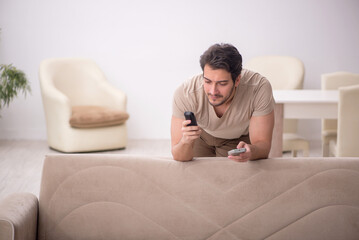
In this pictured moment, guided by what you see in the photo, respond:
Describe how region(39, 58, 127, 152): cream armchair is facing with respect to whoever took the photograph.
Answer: facing the viewer and to the right of the viewer

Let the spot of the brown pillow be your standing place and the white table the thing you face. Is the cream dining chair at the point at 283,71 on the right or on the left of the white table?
left

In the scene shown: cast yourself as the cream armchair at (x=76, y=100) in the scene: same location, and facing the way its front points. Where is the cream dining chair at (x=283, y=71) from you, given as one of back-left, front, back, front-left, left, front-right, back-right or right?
front-left

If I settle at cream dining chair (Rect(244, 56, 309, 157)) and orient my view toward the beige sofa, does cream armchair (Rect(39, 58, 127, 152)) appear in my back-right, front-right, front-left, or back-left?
front-right

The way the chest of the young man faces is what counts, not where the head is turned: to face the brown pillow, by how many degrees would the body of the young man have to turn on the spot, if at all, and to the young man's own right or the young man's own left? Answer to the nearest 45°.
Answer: approximately 135° to the young man's own right

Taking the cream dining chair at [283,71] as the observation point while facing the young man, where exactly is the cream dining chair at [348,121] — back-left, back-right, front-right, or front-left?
front-left

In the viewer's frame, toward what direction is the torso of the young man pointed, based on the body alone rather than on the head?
toward the camera
